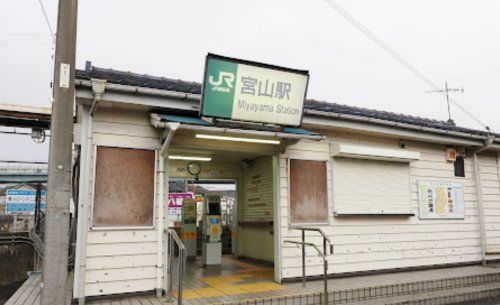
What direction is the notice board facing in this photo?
toward the camera

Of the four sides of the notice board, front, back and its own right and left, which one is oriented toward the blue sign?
right

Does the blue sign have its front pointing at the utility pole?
yes

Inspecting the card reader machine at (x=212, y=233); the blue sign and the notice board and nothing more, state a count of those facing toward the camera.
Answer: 3

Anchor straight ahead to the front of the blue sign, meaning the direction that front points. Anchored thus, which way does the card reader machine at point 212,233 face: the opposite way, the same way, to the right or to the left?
the same way

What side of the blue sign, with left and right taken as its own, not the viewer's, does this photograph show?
front

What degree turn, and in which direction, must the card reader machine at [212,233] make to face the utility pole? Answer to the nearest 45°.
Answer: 0° — it already faces it
